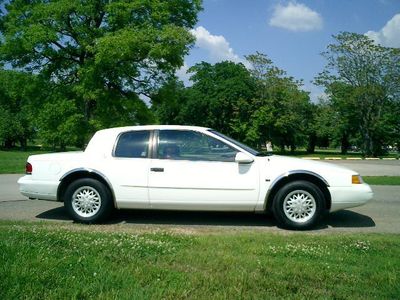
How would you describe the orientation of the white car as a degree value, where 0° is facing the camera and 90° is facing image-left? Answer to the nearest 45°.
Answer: approximately 270°

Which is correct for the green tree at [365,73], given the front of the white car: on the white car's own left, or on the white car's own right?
on the white car's own left

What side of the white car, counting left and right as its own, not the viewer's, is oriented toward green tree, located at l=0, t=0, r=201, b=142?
left
